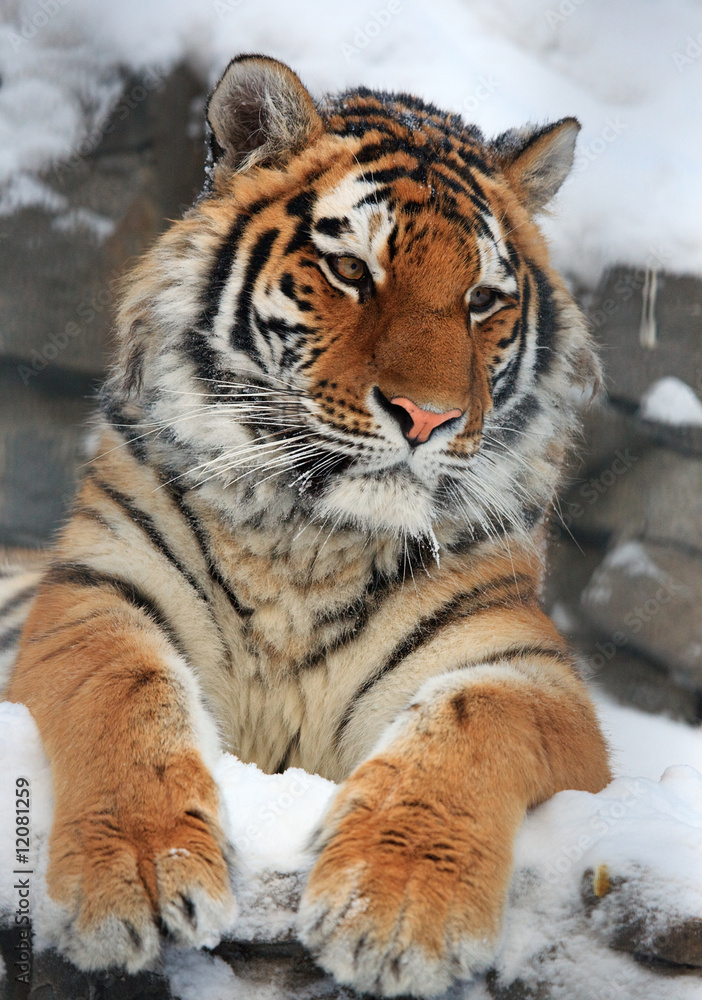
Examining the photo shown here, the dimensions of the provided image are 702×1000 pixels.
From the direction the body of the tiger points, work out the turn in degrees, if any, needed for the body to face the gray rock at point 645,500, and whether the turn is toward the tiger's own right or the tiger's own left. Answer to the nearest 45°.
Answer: approximately 135° to the tiger's own left

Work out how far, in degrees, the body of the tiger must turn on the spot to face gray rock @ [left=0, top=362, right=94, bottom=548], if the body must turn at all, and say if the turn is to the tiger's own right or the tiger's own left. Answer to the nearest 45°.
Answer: approximately 135° to the tiger's own right

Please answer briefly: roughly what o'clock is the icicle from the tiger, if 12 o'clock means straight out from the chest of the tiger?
The icicle is roughly at 7 o'clock from the tiger.

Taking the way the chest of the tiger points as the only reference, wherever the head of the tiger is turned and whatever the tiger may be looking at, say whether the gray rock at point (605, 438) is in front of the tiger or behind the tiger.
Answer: behind

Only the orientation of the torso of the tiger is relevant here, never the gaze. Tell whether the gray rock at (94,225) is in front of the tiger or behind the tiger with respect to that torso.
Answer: behind

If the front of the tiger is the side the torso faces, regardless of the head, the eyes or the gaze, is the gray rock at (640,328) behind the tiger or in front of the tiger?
behind

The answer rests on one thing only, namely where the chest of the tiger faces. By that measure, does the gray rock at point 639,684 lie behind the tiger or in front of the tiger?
behind

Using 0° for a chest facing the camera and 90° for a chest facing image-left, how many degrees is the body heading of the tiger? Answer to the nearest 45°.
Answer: approximately 0°
